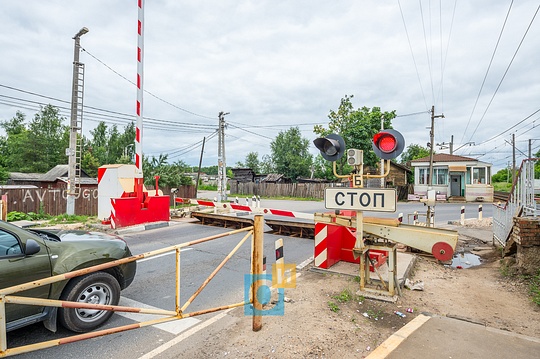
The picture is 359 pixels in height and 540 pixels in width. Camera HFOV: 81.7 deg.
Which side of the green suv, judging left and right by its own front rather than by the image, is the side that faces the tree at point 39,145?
left

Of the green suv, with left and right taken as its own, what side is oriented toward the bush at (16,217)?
left

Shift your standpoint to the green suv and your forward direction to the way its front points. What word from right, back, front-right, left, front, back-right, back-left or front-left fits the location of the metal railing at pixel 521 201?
front

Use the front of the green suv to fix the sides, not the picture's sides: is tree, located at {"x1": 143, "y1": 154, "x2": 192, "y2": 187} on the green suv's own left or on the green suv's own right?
on the green suv's own left

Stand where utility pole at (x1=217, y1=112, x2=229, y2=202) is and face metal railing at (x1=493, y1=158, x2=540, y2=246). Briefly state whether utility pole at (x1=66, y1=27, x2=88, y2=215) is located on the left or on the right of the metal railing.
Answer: right

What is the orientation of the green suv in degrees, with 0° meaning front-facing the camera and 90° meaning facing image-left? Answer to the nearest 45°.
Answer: approximately 270°

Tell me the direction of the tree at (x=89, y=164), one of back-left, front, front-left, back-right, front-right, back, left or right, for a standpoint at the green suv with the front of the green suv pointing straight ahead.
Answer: left
